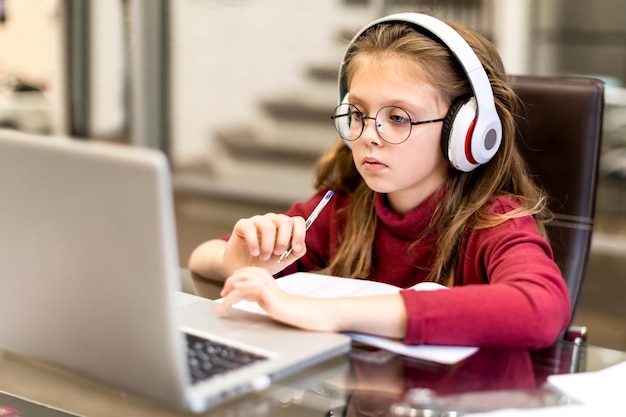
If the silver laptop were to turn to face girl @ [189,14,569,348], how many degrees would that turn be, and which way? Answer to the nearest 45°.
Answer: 0° — it already faces them

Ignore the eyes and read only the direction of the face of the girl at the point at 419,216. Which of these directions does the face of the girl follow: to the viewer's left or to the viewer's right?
to the viewer's left

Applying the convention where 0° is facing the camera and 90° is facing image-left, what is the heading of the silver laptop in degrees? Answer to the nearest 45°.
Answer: approximately 225°

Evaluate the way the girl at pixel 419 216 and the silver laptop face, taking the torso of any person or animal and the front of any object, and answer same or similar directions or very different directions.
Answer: very different directions
